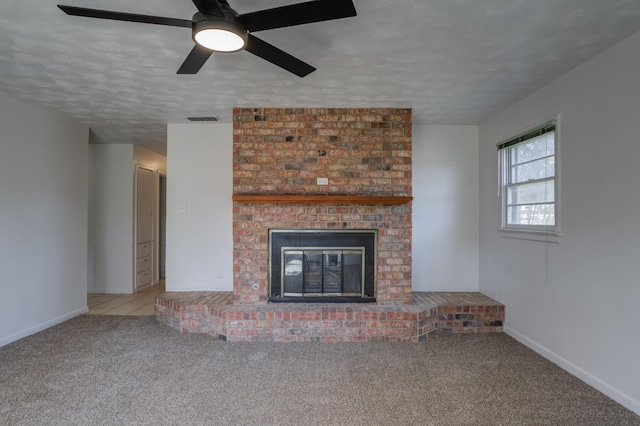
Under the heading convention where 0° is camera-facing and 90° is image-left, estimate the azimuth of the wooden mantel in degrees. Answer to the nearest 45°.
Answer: approximately 0°

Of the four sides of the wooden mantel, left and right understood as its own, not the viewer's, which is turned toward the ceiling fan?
front

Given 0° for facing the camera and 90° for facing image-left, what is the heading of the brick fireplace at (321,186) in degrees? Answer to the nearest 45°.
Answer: approximately 0°

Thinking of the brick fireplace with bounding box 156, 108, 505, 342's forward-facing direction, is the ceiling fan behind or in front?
in front
